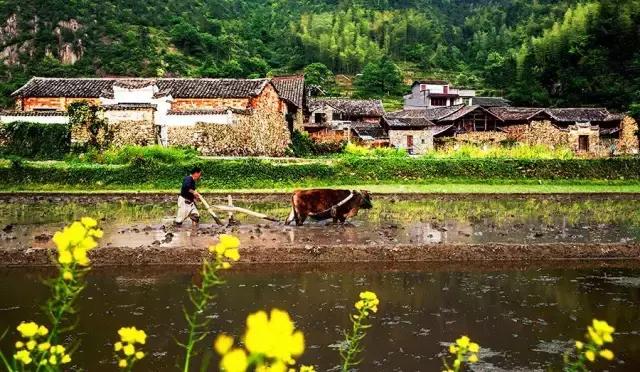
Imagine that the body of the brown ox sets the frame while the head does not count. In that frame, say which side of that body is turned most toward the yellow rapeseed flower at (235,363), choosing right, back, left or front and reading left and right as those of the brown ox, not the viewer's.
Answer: right

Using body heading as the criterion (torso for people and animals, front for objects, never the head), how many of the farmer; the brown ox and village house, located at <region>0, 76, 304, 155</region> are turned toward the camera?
1

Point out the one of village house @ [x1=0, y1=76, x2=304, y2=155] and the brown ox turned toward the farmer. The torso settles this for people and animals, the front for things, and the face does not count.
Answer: the village house

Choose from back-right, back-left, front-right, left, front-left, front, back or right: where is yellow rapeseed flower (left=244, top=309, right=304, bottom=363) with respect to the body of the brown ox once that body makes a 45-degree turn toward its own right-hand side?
front-right

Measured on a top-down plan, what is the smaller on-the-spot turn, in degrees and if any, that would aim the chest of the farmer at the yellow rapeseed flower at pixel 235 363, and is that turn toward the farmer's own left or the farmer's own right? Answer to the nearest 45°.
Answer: approximately 90° to the farmer's own right

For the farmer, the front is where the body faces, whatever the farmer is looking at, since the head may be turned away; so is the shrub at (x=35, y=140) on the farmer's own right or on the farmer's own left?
on the farmer's own left

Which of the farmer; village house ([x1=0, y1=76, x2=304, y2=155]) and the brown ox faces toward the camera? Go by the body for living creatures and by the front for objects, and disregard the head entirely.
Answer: the village house

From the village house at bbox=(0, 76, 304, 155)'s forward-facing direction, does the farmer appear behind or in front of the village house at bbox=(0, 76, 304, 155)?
in front

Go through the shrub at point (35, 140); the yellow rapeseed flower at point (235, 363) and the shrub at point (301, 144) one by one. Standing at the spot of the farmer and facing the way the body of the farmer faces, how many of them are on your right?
1

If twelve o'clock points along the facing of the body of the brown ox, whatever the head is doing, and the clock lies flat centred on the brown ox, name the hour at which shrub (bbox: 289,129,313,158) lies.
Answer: The shrub is roughly at 9 o'clock from the brown ox.

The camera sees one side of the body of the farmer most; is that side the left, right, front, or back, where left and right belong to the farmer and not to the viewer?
right

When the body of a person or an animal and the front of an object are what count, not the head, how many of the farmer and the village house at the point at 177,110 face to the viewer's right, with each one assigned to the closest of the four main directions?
1

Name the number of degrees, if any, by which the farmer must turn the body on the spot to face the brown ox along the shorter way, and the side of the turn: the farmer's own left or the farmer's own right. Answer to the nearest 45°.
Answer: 0° — they already face it

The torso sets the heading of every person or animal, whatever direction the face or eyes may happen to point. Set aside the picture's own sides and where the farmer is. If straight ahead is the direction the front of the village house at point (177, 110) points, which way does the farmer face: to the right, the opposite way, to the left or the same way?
to the left

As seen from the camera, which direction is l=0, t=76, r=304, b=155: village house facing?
toward the camera

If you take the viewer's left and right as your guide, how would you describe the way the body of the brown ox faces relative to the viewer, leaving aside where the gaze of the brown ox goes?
facing to the right of the viewer

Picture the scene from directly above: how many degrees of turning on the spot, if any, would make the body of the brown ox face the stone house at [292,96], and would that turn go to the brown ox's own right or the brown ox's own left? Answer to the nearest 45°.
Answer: approximately 90° to the brown ox's own left
